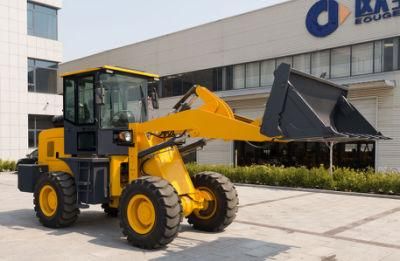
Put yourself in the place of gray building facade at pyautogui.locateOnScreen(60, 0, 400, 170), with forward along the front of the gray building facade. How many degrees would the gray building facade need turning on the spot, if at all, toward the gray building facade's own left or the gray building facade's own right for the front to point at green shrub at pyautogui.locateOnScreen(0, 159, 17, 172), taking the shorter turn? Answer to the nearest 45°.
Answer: approximately 45° to the gray building facade's own right

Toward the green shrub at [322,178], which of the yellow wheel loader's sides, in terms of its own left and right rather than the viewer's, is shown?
left

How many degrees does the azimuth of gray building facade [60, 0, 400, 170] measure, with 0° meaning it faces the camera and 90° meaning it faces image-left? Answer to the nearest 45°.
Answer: approximately 45°

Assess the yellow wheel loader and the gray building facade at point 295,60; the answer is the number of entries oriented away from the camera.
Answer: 0

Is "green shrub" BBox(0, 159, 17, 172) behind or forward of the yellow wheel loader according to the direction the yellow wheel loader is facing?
behind

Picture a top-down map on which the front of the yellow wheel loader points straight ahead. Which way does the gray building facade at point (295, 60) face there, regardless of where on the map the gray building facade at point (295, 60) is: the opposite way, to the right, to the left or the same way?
to the right

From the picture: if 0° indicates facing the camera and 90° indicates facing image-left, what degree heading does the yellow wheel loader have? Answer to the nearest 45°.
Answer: approximately 315°

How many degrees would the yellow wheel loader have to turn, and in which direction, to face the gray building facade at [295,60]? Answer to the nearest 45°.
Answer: approximately 135° to its left

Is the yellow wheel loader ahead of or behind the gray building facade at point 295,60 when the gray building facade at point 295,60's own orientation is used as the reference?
ahead
